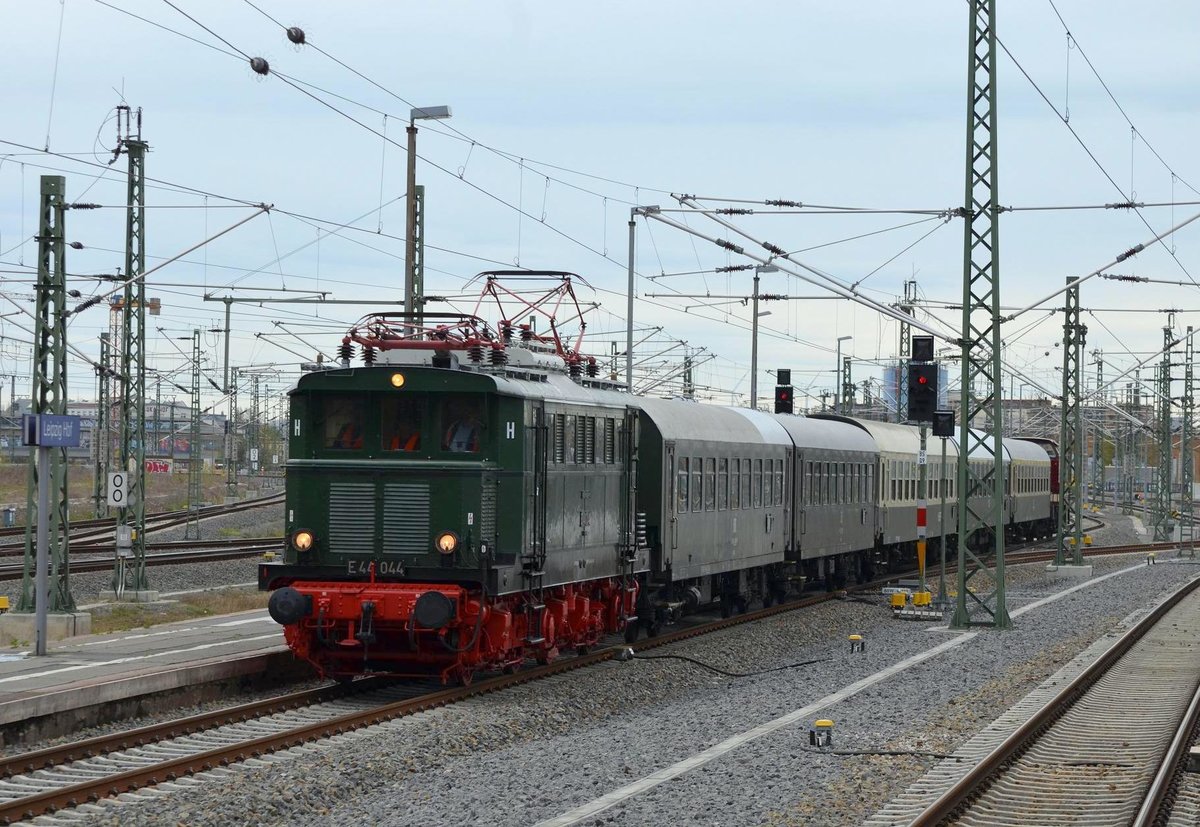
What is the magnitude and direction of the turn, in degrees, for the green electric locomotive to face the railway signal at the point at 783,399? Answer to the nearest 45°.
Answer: approximately 135° to its right

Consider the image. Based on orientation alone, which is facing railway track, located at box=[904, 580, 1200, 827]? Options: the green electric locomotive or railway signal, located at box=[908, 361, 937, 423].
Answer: the railway signal

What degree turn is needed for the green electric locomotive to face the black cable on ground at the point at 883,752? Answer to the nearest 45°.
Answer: approximately 90° to its left

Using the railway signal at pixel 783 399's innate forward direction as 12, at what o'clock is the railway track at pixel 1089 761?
The railway track is roughly at 12 o'clock from the railway signal.

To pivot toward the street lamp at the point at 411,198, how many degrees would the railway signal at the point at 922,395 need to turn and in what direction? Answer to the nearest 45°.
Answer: approximately 90° to its right

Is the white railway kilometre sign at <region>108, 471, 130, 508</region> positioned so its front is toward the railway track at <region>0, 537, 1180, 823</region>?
yes

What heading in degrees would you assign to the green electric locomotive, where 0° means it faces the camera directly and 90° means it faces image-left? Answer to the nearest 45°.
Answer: approximately 45°

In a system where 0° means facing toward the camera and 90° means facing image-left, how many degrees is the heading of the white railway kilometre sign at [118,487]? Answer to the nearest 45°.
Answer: approximately 0°

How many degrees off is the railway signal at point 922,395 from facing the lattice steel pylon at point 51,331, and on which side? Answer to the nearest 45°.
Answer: approximately 45° to its right

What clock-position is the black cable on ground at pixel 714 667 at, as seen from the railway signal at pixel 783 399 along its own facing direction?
The black cable on ground is roughly at 12 o'clock from the railway signal.

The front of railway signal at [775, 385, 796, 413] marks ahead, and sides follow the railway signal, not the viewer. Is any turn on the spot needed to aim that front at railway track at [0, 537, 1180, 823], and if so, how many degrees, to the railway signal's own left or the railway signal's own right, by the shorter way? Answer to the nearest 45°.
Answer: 0° — it already faces it

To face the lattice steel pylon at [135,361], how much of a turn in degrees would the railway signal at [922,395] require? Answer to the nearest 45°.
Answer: approximately 90° to its right
